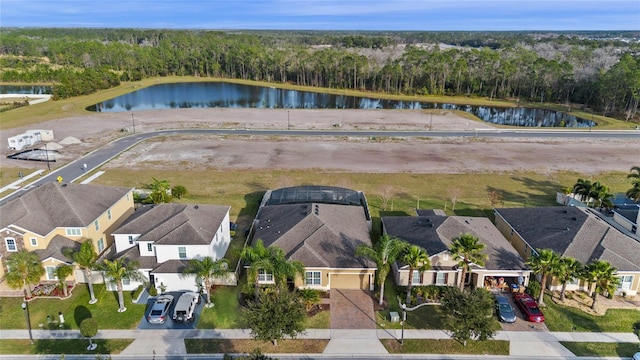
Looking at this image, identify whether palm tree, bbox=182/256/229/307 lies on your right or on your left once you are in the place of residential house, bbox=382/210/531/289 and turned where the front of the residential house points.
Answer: on your right

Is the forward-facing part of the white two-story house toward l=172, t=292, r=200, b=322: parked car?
yes

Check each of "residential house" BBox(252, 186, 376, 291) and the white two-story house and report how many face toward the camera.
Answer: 2

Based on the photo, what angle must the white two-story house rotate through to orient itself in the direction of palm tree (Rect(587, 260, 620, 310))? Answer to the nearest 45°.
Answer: approximately 45° to its left

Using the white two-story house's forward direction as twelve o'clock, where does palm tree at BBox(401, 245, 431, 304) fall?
The palm tree is roughly at 10 o'clock from the white two-story house.

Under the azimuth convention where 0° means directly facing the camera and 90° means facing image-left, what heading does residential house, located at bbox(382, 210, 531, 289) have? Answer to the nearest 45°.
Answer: approximately 0°

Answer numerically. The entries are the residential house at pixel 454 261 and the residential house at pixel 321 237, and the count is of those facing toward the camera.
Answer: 2

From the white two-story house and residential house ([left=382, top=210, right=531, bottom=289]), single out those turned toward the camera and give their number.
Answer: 2

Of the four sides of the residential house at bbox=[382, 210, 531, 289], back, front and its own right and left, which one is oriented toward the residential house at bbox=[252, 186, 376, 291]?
right
